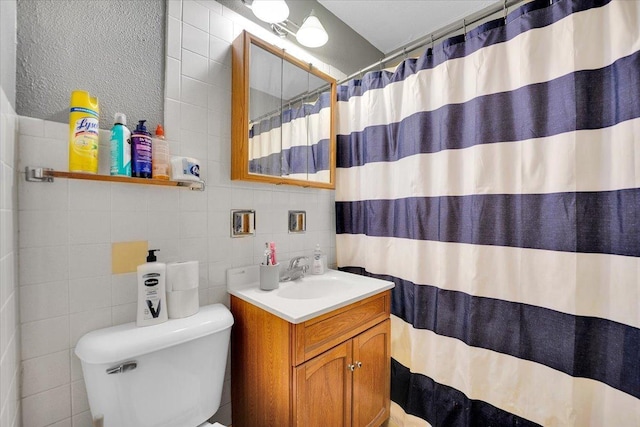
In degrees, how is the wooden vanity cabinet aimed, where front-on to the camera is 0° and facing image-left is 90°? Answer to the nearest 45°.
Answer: approximately 315°

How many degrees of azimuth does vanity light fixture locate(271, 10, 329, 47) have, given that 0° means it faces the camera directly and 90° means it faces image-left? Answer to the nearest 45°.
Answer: approximately 315°

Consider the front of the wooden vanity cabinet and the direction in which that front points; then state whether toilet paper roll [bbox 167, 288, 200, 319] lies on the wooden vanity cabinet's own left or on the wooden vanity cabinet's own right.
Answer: on the wooden vanity cabinet's own right

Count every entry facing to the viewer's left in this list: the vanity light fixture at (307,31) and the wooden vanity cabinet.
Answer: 0
